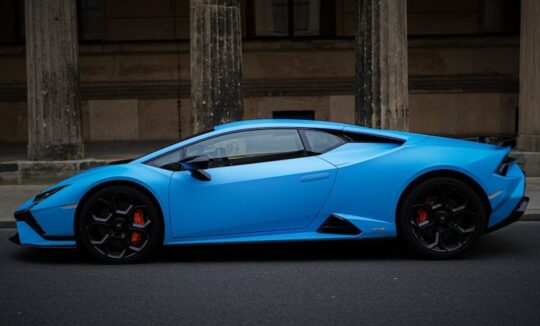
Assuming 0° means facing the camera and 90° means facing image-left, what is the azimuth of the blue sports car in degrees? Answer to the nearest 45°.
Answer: approximately 90°
